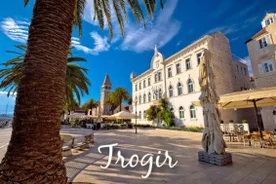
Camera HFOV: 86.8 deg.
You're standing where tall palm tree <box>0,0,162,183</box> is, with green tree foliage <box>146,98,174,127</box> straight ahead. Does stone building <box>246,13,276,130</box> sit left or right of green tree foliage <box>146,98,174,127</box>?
right

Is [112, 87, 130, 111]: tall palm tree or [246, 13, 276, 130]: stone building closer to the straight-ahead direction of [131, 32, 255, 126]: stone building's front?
the tall palm tree

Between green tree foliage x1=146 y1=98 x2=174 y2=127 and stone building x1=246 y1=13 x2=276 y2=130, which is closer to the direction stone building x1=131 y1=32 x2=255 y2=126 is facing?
the green tree foliage

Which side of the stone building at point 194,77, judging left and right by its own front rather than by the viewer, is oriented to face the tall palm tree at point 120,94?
right

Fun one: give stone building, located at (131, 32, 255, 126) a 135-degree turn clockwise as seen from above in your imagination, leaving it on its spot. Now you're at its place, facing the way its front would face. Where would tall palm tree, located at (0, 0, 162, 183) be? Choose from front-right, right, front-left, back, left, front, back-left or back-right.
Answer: back

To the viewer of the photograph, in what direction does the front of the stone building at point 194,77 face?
facing the viewer and to the left of the viewer

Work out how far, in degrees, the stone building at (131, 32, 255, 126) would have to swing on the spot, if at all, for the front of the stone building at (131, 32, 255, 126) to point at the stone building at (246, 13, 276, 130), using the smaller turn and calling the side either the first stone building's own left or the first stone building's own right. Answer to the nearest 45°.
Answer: approximately 90° to the first stone building's own left
